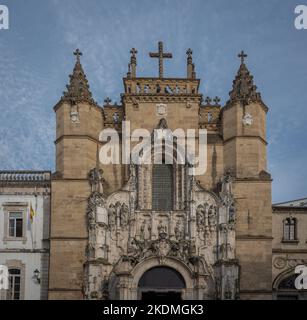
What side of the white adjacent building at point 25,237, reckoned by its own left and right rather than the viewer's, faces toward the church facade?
left

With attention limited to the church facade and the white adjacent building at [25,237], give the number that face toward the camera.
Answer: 2

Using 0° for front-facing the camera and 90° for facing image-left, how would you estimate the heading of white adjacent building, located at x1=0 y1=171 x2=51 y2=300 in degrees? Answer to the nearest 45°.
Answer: approximately 0°

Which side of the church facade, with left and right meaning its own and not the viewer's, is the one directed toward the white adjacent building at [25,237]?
right

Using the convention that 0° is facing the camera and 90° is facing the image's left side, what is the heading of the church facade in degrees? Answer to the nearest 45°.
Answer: approximately 0°
